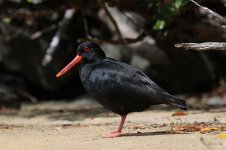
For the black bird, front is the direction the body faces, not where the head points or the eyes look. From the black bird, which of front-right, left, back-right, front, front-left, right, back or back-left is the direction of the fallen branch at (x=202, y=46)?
back

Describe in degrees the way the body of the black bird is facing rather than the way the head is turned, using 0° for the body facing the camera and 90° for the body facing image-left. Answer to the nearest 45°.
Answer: approximately 90°

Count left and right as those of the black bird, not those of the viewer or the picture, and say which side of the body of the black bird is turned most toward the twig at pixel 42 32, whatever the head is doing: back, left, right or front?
right

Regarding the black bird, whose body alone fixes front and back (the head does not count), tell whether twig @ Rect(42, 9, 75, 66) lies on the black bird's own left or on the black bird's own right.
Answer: on the black bird's own right

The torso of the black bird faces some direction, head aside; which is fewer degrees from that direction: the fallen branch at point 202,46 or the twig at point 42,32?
the twig

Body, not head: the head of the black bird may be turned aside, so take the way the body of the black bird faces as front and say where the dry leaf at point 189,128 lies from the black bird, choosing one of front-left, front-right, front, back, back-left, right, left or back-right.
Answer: back

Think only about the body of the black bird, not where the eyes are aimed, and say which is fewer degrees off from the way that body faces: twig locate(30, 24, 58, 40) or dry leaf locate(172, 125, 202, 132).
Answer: the twig
